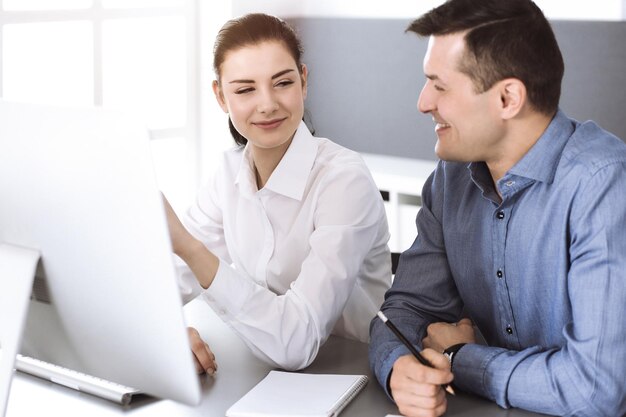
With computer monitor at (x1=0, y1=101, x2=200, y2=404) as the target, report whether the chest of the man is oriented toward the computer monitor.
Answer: yes

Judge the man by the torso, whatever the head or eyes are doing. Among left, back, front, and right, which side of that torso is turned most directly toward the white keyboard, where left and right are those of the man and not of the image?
front

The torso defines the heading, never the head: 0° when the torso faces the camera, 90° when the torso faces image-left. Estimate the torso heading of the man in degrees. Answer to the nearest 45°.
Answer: approximately 45°

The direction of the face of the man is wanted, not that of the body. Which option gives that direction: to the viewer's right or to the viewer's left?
to the viewer's left

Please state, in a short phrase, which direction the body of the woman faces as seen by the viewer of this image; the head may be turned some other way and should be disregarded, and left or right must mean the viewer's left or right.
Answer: facing the viewer and to the left of the viewer

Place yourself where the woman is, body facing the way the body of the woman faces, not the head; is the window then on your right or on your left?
on your right

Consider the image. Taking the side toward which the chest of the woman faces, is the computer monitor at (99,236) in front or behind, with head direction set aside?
in front

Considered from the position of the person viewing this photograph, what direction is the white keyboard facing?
facing away from the viewer and to the right of the viewer

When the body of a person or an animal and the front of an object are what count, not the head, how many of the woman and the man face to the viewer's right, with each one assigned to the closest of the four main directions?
0

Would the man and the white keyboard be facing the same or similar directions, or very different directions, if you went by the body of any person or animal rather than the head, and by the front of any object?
very different directions

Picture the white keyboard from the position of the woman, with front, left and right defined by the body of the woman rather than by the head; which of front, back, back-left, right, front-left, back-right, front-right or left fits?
front
